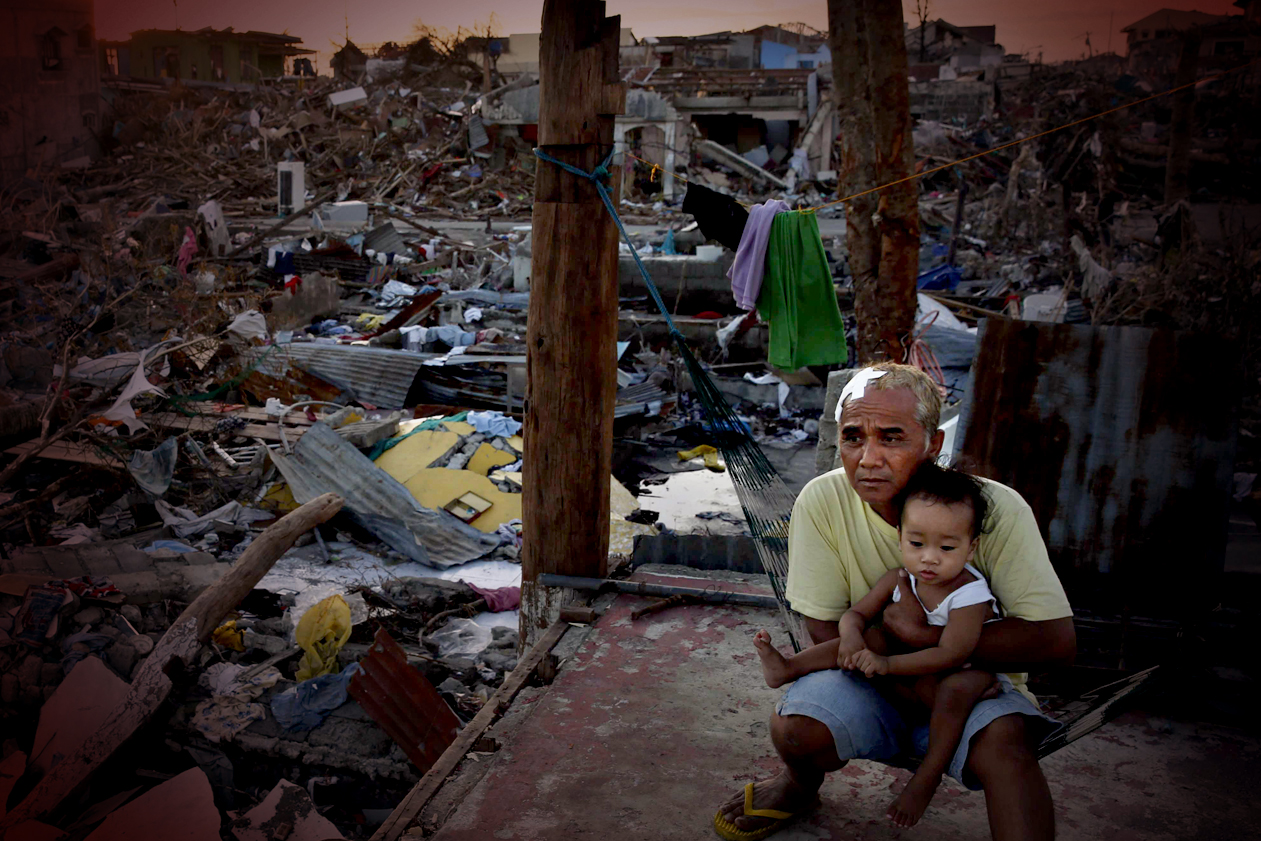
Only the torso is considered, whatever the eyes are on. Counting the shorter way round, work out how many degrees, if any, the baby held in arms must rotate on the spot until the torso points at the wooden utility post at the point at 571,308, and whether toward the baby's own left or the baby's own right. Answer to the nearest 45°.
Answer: approximately 90° to the baby's own right

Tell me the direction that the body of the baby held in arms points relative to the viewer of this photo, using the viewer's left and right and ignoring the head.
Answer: facing the viewer and to the left of the viewer

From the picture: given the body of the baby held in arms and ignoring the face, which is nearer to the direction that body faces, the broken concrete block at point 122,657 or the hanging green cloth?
the broken concrete block

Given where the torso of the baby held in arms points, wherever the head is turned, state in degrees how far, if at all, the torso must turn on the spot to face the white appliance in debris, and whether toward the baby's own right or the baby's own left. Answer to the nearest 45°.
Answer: approximately 90° to the baby's own right

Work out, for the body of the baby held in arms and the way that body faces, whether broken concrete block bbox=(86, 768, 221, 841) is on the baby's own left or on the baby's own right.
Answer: on the baby's own right

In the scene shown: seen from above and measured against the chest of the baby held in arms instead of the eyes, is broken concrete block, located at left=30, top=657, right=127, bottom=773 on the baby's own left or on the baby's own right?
on the baby's own right

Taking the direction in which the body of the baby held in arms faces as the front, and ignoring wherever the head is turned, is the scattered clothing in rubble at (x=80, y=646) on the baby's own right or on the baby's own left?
on the baby's own right

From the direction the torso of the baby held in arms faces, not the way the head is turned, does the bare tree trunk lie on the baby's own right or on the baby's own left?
on the baby's own right

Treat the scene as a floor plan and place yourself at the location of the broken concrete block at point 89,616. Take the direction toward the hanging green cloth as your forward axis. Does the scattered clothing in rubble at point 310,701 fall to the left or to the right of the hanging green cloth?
right

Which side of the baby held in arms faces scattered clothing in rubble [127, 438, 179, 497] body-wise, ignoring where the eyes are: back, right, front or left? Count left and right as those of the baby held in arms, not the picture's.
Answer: right
